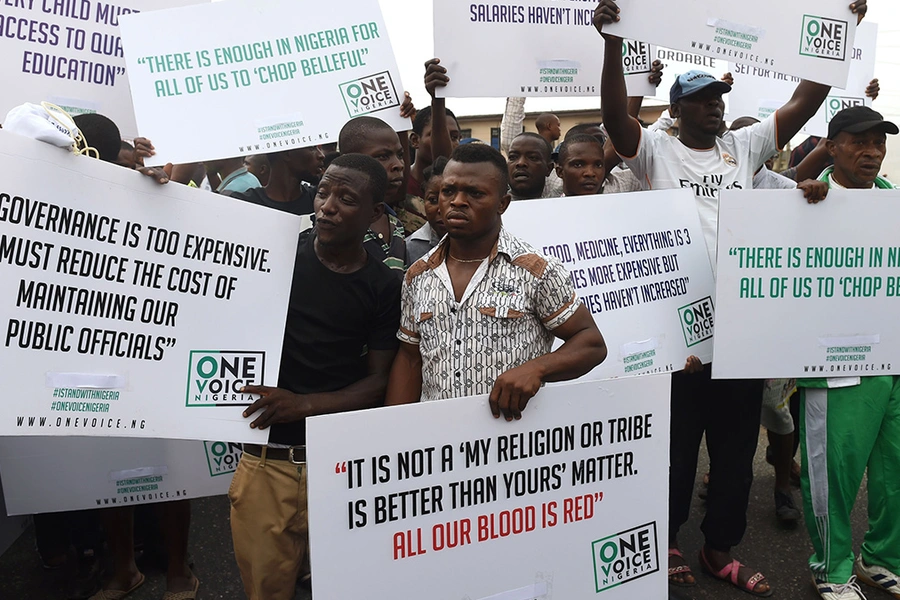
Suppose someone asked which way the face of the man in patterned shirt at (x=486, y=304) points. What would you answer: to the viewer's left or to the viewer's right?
to the viewer's left

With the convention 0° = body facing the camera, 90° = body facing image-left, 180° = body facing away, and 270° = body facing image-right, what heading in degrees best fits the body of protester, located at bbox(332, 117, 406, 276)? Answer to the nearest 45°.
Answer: approximately 315°

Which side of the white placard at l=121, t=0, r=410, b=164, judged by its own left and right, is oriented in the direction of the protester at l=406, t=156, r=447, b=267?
left

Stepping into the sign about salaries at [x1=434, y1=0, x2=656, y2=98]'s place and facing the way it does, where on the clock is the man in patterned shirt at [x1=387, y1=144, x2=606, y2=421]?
The man in patterned shirt is roughly at 12 o'clock from the sign about salaries.

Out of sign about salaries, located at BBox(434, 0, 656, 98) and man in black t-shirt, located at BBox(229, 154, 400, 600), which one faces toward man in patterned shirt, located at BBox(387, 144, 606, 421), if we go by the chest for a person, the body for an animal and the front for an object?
the sign about salaries

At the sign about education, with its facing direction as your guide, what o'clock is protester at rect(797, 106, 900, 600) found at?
The protester is roughly at 10 o'clock from the sign about education.

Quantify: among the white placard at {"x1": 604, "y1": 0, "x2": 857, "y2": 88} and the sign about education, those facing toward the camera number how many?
2

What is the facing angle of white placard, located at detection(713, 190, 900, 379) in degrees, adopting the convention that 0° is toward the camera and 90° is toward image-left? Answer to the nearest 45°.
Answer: approximately 0°
